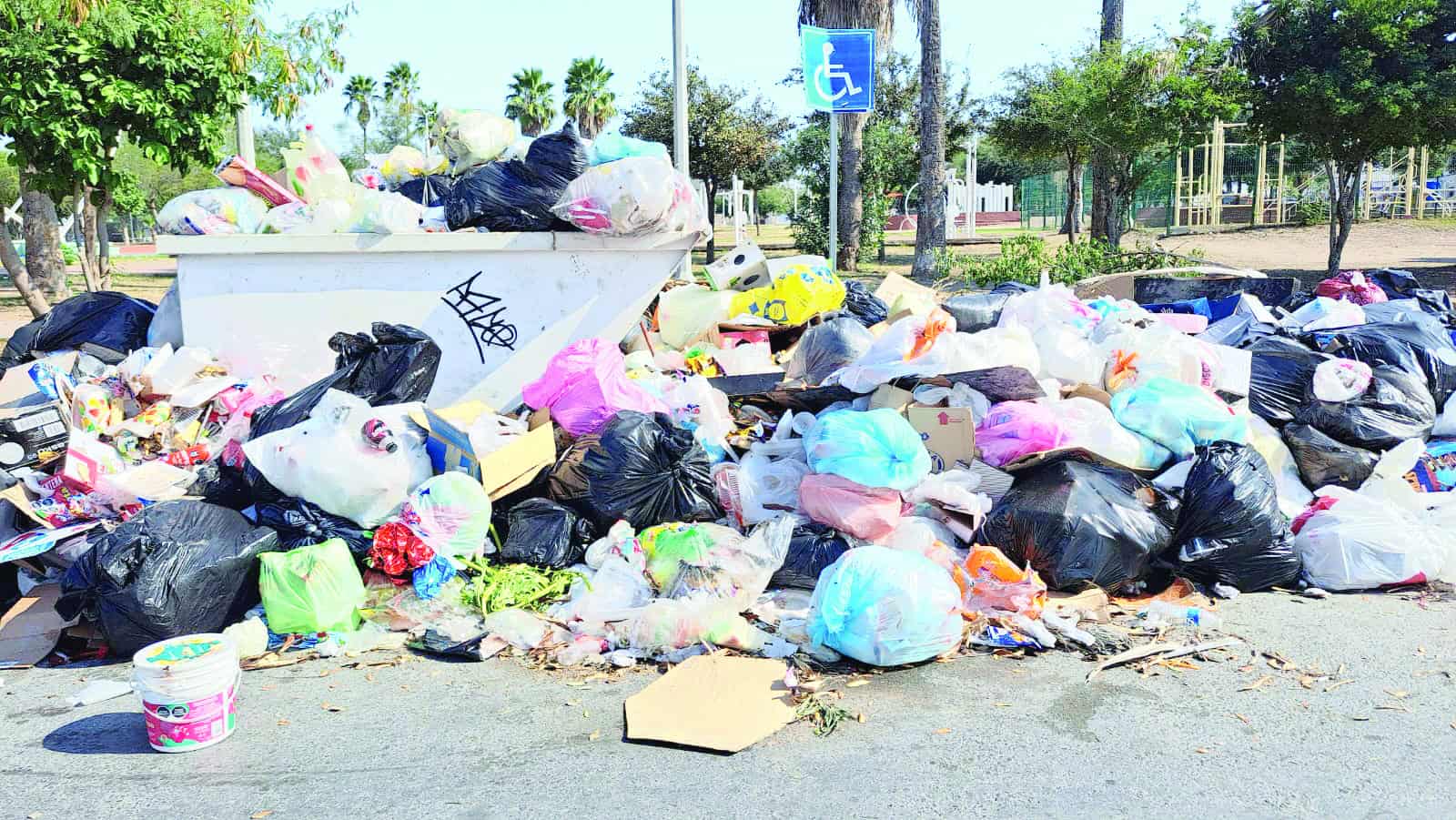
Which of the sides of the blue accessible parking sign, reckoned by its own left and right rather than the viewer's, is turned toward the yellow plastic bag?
front

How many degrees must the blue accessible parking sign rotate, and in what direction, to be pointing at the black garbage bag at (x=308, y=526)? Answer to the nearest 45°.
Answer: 0° — it already faces it

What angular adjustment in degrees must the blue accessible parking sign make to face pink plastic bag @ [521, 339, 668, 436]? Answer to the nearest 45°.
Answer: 0° — it already faces it

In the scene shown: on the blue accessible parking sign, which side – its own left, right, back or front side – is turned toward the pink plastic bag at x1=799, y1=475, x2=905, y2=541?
front

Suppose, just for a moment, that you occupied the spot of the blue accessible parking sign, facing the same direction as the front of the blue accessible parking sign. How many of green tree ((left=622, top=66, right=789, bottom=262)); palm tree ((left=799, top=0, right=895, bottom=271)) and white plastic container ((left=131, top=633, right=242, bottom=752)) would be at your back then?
2

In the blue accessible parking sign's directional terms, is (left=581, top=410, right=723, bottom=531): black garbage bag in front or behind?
in front

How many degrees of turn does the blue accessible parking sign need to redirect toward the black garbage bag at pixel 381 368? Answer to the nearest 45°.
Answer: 0° — it already faces it

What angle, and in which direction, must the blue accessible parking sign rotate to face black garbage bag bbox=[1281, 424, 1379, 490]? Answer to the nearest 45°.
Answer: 0° — it already faces it

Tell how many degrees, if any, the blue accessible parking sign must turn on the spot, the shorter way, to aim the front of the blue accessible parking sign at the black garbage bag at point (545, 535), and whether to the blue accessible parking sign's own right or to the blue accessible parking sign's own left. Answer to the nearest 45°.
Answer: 0° — it already faces it

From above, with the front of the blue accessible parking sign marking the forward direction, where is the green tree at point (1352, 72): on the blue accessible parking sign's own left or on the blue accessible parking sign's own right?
on the blue accessible parking sign's own left

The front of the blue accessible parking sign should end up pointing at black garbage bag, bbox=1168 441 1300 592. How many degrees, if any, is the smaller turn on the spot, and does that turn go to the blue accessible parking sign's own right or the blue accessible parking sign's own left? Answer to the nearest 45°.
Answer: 0° — it already faces it

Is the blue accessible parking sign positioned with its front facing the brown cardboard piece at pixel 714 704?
yes

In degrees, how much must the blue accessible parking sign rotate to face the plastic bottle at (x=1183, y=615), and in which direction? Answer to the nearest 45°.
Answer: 0° — it already faces it

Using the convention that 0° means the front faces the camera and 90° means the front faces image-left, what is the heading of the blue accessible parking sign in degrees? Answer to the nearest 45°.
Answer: approximately 0°

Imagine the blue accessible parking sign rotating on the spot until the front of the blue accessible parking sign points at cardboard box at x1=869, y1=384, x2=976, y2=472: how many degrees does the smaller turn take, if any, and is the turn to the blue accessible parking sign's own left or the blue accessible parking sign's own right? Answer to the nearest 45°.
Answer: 0° — it already faces it

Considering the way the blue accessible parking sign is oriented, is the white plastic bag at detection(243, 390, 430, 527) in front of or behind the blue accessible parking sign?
in front

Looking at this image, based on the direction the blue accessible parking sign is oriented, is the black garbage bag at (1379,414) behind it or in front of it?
in front
